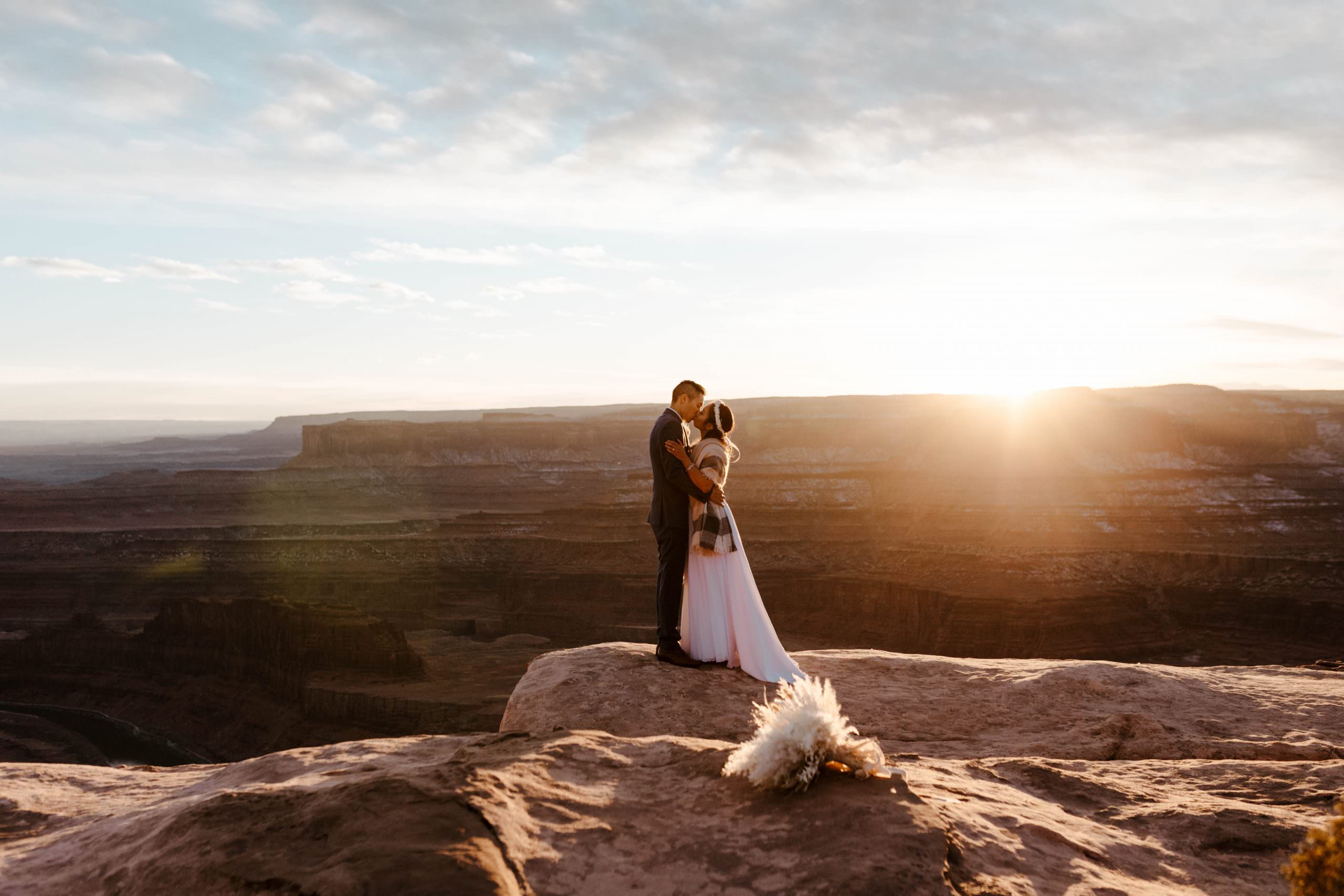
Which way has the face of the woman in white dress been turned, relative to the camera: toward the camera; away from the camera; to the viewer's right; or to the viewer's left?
to the viewer's left

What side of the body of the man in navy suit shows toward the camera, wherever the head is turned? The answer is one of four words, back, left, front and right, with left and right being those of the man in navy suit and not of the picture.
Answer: right

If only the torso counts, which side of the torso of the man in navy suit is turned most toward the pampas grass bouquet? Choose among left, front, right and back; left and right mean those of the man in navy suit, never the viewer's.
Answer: right

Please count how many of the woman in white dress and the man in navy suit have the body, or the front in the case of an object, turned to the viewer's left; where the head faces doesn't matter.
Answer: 1

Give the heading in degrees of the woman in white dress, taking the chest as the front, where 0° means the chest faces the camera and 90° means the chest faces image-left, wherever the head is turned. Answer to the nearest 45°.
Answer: approximately 90°

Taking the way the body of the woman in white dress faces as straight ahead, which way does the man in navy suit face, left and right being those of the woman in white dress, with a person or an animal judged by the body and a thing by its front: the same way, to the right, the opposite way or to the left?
the opposite way

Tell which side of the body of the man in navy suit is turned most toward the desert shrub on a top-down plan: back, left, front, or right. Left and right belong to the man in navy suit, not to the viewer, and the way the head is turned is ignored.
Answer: right

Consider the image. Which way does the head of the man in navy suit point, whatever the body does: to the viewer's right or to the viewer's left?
to the viewer's right

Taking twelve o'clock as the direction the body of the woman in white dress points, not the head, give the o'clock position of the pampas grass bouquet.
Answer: The pampas grass bouquet is roughly at 9 o'clock from the woman in white dress.
